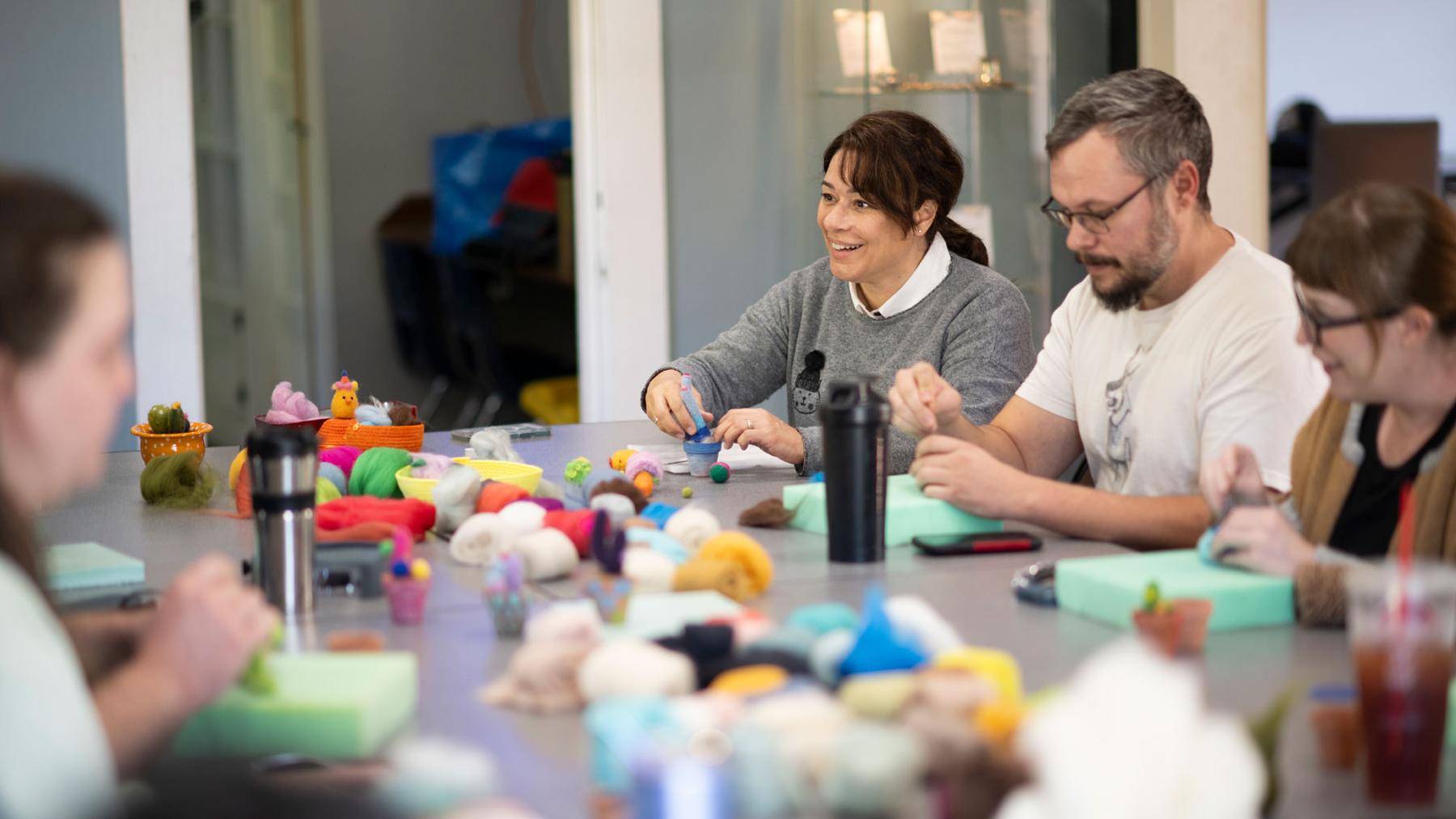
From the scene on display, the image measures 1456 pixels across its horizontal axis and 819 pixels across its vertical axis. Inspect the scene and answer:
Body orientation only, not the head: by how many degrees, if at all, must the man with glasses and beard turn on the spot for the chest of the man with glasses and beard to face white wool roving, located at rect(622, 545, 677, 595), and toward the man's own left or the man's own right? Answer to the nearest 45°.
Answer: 0° — they already face it

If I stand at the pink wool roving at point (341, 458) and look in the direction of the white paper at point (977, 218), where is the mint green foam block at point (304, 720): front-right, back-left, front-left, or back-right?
back-right

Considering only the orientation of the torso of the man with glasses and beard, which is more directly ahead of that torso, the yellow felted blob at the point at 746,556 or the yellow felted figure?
the yellow felted blob

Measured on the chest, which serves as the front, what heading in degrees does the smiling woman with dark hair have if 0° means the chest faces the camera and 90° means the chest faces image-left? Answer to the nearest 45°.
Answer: approximately 45°

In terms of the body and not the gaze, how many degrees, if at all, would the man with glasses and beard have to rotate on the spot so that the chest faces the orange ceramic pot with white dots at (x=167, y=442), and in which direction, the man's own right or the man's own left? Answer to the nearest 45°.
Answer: approximately 45° to the man's own right

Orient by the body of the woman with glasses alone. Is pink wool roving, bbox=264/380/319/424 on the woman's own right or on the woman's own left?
on the woman's own right
